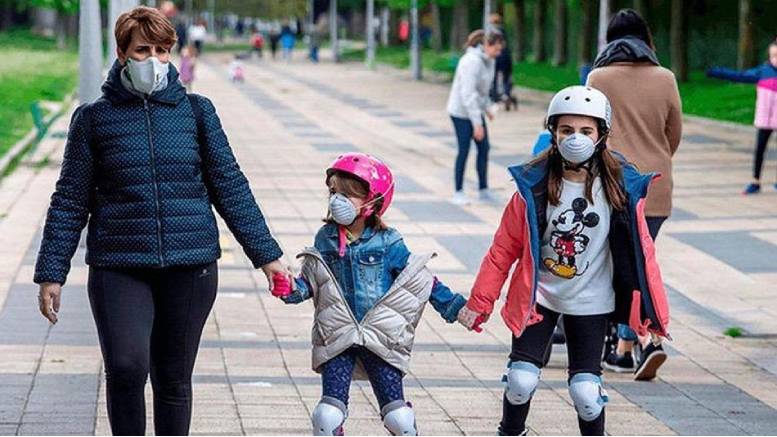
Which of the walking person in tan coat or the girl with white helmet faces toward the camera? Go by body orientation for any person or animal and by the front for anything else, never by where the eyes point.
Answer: the girl with white helmet

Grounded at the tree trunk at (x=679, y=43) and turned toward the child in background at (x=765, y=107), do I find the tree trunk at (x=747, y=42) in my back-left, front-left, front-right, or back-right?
front-left

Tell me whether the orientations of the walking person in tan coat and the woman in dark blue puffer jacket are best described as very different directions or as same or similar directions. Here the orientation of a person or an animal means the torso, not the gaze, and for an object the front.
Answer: very different directions

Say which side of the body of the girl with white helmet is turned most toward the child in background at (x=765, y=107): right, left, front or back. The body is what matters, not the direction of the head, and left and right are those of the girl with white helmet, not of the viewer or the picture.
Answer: back

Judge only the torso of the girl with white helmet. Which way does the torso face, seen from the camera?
toward the camera

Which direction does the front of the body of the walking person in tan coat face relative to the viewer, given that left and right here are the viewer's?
facing away from the viewer

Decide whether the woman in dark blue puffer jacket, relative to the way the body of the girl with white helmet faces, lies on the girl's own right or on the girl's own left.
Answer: on the girl's own right

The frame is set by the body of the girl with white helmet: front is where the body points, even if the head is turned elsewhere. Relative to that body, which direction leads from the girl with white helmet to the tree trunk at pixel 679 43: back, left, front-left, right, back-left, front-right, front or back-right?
back

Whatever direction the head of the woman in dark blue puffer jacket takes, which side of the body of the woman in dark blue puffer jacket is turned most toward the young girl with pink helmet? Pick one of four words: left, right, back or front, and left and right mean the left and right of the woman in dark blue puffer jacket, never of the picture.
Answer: left

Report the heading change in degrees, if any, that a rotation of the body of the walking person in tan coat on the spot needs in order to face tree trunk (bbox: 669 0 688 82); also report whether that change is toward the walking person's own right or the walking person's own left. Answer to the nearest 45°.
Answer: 0° — they already face it

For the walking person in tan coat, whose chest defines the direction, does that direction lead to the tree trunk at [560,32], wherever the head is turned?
yes

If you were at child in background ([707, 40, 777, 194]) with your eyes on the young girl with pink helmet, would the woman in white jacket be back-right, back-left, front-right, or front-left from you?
front-right

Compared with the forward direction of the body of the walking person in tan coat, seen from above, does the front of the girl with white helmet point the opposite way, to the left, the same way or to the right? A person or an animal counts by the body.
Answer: the opposite way

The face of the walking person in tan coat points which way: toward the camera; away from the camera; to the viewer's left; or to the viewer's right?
away from the camera

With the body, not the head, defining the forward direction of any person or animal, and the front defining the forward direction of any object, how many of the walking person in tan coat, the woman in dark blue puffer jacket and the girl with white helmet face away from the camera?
1

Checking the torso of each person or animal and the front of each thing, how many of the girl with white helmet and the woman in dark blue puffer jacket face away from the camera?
0

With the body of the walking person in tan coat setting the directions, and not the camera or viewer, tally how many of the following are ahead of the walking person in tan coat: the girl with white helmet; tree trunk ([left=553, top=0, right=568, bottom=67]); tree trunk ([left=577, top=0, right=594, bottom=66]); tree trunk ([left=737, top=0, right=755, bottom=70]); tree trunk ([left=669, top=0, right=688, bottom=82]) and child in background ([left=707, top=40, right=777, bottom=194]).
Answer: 5

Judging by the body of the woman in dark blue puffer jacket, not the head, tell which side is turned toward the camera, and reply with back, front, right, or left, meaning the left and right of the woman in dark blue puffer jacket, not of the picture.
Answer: front
